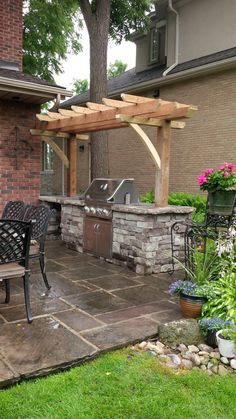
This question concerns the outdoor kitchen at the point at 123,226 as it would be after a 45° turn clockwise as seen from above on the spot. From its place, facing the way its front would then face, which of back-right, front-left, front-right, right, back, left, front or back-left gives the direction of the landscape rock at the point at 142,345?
left

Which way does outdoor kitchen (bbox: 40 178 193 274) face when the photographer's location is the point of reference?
facing the viewer and to the left of the viewer

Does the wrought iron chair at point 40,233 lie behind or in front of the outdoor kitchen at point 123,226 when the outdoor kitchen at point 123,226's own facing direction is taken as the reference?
in front

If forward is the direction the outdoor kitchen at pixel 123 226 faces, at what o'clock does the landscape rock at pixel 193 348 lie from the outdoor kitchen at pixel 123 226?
The landscape rock is roughly at 10 o'clock from the outdoor kitchen.

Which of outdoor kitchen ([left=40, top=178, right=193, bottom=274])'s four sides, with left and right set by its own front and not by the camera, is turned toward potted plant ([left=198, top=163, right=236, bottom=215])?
left

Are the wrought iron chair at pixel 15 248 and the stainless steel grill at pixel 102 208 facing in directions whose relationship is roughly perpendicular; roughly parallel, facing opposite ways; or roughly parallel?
roughly perpendicular

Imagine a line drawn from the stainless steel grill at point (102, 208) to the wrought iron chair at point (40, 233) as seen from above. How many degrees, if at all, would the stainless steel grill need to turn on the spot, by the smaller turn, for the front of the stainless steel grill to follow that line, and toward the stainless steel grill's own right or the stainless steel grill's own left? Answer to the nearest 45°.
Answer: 0° — it already faces it

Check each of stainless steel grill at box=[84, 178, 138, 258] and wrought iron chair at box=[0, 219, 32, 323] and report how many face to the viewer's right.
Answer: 0

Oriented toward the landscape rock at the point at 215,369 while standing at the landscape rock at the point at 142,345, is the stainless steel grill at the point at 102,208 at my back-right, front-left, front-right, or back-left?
back-left
